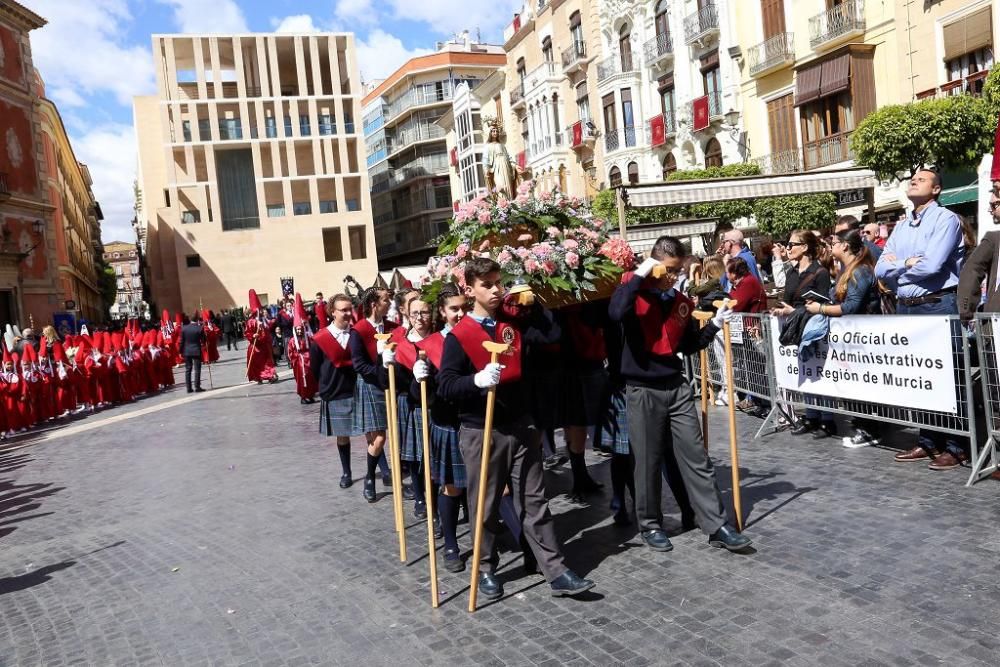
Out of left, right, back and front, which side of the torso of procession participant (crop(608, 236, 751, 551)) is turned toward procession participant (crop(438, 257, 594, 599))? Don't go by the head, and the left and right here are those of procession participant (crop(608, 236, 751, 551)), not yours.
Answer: right

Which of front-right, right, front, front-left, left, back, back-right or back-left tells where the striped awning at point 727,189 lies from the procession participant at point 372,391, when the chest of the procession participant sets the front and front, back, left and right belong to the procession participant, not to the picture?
left

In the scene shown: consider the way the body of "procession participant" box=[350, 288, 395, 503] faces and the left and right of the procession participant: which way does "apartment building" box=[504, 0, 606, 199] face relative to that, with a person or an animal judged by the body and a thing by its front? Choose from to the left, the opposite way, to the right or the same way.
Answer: to the right

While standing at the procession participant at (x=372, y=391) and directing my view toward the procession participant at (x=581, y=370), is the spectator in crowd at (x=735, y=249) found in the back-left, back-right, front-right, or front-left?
front-left

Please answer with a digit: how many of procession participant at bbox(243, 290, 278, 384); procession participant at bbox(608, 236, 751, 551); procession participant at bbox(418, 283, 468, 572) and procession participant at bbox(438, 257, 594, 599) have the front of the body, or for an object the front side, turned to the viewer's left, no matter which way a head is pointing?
0

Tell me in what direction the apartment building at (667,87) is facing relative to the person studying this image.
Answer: facing the viewer and to the left of the viewer

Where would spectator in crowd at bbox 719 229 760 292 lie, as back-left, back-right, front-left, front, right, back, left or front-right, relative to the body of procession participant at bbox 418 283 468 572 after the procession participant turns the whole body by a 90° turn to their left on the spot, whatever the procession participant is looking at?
front

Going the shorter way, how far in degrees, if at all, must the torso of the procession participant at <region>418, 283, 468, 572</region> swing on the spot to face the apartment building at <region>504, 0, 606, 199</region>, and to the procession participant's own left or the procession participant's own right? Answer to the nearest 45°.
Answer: approximately 135° to the procession participant's own left

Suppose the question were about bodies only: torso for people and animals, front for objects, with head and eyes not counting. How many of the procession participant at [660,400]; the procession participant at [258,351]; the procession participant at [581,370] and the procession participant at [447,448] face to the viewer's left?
0

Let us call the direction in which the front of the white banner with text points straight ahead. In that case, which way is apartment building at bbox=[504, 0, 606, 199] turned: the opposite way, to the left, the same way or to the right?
the same way

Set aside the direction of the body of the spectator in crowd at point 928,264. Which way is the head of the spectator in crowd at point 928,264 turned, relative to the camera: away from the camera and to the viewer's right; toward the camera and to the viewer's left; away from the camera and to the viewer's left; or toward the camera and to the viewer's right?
toward the camera and to the viewer's left

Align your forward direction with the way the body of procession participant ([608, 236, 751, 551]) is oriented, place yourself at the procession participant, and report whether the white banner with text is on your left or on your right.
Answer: on your left

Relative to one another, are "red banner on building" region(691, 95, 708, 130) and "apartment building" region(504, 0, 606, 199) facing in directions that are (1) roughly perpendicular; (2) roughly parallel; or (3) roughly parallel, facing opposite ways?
roughly parallel

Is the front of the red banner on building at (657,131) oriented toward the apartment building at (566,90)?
no

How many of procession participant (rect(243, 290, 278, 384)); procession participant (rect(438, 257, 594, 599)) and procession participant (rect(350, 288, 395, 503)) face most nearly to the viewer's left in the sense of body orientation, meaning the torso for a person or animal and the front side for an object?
0

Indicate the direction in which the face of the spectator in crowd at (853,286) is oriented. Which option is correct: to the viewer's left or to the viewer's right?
to the viewer's left

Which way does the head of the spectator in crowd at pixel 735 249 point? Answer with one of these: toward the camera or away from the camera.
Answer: toward the camera

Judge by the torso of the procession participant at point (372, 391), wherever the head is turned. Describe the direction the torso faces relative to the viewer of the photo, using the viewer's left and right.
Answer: facing the viewer and to the right of the viewer
